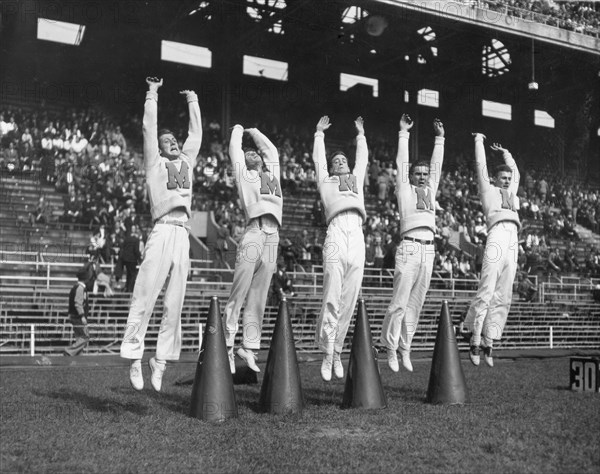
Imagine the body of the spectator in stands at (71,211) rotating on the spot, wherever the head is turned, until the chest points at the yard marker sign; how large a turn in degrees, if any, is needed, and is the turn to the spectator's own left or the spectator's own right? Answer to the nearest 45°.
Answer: approximately 45° to the spectator's own left

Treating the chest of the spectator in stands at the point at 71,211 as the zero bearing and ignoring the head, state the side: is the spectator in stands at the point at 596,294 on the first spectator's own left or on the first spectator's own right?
on the first spectator's own left

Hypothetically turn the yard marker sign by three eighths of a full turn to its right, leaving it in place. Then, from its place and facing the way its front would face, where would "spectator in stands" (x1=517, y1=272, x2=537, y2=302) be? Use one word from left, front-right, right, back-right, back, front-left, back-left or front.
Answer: front-right

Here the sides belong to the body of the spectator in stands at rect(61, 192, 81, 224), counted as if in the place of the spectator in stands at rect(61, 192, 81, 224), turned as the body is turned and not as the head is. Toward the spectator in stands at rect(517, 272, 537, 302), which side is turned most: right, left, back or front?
left

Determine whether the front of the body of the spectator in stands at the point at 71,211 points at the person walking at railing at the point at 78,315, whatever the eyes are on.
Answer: yes

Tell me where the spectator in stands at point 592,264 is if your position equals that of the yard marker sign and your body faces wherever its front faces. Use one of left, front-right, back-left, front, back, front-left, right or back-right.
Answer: back

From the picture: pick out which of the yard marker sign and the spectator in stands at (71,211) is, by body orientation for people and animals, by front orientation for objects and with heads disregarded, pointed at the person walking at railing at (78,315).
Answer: the spectator in stands

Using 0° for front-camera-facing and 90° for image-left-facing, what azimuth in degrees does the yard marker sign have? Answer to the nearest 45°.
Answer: approximately 0°

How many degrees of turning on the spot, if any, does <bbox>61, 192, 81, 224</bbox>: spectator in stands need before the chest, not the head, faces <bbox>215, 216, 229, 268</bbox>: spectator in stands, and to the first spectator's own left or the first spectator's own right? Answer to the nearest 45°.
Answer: approximately 90° to the first spectator's own left

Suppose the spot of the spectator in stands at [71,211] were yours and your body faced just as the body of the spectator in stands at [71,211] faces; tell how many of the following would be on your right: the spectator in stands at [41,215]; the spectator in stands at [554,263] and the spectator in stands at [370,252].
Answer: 1

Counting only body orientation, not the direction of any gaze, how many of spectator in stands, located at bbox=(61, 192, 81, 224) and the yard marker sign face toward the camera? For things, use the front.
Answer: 2

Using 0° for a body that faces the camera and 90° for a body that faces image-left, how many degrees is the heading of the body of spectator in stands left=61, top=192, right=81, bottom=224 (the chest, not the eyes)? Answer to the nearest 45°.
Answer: approximately 0°

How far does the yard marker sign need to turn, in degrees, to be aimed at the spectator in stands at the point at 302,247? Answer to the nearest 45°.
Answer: approximately 135° to its right

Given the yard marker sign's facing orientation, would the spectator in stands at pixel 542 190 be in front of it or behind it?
behind
